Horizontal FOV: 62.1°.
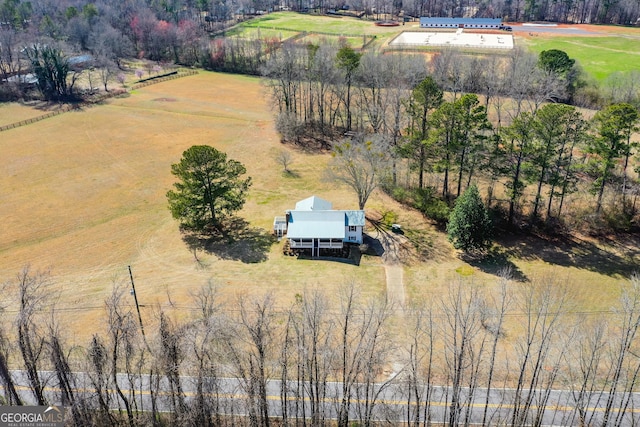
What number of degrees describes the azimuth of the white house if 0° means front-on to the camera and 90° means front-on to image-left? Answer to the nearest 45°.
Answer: approximately 0°
